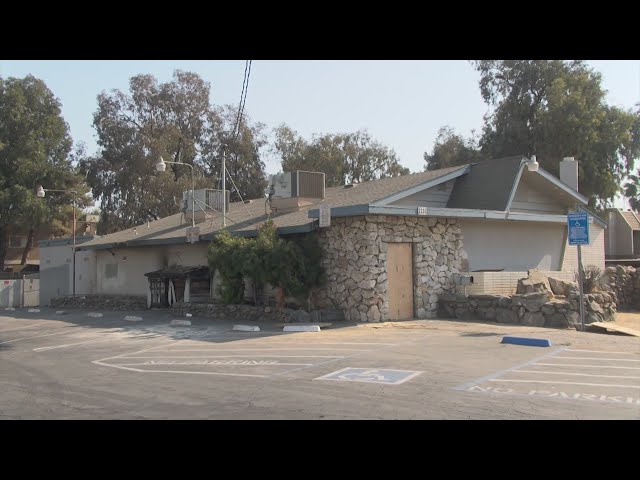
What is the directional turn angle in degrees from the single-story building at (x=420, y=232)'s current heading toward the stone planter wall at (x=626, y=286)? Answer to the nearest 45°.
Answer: approximately 45° to its left

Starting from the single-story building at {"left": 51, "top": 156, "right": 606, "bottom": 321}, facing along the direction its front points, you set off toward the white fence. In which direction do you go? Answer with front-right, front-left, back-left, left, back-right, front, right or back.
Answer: back

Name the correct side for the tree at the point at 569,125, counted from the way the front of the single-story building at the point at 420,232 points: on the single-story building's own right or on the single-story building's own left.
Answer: on the single-story building's own left

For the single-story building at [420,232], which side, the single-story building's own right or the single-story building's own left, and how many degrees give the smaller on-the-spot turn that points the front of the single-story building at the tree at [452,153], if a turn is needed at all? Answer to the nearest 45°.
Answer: approximately 135° to the single-story building's own left

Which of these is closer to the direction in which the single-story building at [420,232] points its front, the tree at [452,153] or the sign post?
the sign post

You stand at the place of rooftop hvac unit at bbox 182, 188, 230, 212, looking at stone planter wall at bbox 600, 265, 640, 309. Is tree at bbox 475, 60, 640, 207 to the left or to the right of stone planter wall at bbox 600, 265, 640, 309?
left

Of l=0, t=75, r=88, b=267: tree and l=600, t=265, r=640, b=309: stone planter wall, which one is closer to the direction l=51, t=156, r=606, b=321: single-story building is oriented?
the stone planter wall

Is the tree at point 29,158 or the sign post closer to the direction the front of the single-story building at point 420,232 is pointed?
the sign post

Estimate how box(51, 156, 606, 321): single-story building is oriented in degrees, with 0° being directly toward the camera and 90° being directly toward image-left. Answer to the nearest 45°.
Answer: approximately 315°
